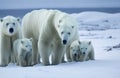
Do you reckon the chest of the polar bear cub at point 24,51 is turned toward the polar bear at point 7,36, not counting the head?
no

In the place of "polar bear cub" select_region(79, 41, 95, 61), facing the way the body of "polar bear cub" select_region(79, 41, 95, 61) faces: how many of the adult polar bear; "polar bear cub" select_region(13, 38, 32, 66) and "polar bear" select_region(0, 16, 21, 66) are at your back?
0

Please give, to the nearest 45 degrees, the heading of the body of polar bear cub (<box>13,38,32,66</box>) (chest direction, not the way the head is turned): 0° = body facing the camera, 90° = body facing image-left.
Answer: approximately 315°

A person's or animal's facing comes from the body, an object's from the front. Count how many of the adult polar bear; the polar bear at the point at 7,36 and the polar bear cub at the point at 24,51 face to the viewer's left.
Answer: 0

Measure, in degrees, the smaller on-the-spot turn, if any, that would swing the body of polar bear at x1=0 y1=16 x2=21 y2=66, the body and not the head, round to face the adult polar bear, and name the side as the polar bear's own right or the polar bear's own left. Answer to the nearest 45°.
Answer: approximately 45° to the polar bear's own left

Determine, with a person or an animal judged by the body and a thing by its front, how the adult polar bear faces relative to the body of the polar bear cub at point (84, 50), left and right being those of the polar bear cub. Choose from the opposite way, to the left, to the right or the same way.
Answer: to the left

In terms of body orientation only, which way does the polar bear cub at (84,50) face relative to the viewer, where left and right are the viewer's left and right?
facing the viewer and to the left of the viewer

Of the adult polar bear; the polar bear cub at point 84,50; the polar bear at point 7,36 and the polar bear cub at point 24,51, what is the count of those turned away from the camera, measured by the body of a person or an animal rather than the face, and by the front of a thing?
0

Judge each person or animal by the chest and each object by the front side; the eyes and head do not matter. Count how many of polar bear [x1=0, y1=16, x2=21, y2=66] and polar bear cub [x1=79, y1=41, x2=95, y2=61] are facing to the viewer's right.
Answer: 0

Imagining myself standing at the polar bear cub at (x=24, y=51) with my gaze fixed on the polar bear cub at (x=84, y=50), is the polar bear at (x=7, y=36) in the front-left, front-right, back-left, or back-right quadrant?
back-left

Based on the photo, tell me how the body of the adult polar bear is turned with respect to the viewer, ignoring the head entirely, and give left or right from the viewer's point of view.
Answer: facing the viewer and to the right of the viewer

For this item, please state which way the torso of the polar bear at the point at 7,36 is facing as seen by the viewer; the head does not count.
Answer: toward the camera

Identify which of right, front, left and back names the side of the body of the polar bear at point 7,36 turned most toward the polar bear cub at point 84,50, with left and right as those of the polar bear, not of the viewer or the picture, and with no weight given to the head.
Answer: left
